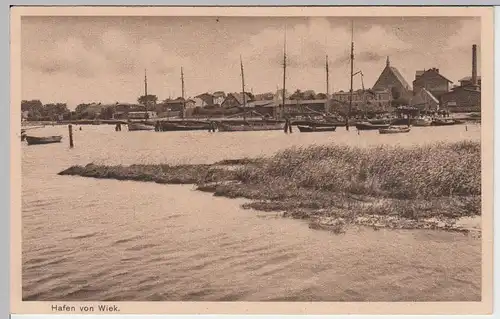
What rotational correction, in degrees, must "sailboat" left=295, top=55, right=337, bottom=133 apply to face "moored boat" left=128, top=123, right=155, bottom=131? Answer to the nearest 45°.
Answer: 0° — it already faces it
